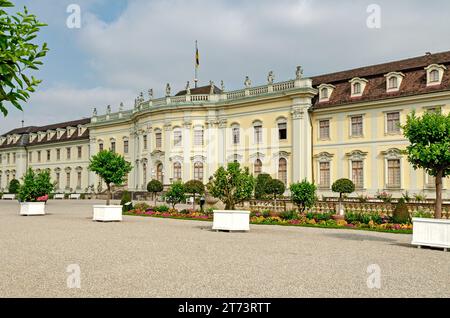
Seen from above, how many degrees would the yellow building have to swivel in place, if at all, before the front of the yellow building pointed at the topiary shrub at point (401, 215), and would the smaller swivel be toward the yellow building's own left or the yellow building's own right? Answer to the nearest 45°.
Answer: approximately 45° to the yellow building's own left

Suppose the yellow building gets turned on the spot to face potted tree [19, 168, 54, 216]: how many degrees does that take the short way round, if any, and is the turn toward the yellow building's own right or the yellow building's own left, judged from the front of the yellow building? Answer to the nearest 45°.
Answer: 0° — it already faces it

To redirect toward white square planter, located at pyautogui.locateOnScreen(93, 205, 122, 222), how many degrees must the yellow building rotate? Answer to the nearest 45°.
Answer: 0° — it already faces it

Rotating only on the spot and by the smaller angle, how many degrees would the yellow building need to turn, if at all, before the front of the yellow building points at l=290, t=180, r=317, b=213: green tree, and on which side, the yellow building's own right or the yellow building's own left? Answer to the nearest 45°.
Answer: approximately 45° to the yellow building's own left

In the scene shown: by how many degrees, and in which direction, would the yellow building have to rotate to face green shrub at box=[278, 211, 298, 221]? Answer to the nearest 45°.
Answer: approximately 45° to its left

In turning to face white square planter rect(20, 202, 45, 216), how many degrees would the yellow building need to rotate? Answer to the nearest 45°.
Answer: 0° — it already faces it

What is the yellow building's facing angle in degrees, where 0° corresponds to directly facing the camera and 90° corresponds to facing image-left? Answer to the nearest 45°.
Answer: approximately 45°

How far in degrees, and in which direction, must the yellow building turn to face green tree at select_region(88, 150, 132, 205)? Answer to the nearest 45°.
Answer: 0° — it already faces it
